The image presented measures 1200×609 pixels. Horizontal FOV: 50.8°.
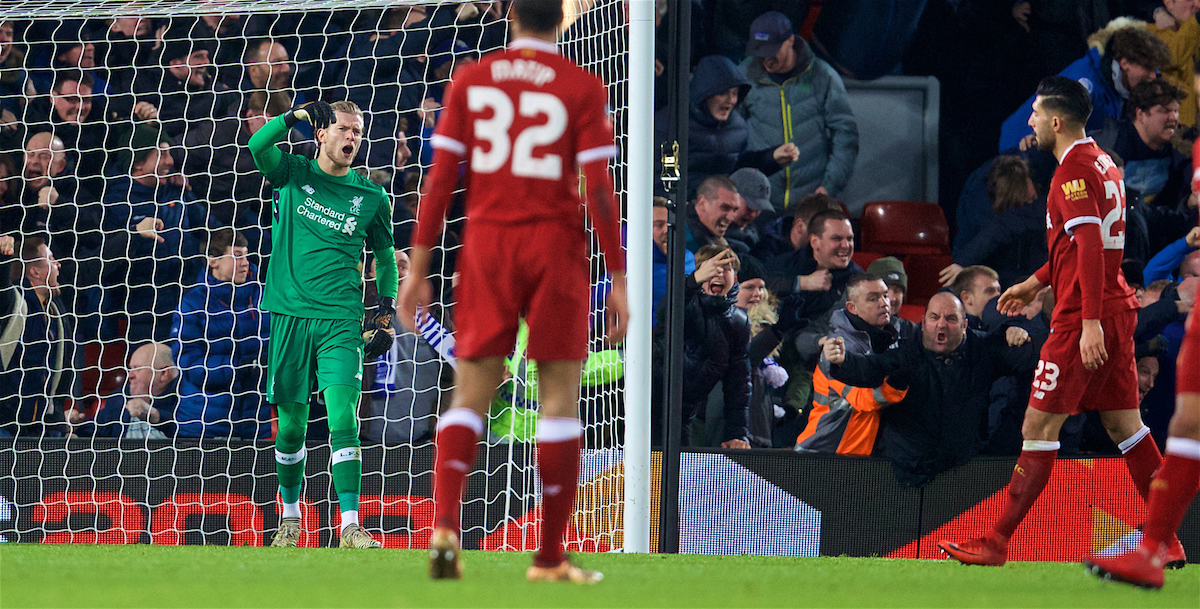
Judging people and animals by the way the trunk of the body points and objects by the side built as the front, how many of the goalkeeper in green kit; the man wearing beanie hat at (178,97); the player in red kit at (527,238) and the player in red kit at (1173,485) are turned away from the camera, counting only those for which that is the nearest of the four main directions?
1

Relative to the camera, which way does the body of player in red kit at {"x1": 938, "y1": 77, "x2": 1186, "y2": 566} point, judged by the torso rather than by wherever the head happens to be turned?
to the viewer's left

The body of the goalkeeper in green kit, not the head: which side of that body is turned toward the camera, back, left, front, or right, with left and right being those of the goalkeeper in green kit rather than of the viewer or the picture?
front

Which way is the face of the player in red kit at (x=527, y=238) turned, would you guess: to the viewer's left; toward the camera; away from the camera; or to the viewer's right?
away from the camera

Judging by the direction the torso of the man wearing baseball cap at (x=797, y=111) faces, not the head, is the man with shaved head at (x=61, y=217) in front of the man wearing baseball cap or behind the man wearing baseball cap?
in front

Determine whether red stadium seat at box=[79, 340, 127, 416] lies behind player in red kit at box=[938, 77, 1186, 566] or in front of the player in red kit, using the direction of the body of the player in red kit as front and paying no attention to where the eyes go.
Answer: in front

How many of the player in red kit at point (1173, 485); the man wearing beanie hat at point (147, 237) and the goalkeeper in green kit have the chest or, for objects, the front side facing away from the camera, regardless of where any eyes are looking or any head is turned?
0

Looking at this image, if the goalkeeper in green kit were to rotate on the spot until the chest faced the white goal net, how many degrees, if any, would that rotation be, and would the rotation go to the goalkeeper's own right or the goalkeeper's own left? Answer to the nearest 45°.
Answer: approximately 180°

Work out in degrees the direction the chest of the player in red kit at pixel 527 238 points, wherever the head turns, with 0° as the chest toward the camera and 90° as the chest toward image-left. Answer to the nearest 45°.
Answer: approximately 180°

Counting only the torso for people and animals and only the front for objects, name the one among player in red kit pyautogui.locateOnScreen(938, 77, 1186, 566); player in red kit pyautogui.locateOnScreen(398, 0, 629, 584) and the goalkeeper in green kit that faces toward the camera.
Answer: the goalkeeper in green kit

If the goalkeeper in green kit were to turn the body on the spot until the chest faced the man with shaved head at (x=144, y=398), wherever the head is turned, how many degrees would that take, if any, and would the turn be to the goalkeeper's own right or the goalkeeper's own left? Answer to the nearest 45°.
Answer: approximately 135° to the goalkeeper's own right

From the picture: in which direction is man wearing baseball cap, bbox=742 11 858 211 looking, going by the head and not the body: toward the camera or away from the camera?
toward the camera

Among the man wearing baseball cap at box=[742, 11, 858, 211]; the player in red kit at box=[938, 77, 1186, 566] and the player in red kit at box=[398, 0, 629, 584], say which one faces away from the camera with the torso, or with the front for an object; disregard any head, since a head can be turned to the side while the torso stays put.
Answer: the player in red kit at box=[398, 0, 629, 584]

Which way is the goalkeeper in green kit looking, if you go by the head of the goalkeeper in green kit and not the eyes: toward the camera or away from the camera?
toward the camera

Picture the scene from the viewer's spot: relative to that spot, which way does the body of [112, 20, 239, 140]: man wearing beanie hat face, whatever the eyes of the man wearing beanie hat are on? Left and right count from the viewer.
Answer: facing the viewer and to the right of the viewer

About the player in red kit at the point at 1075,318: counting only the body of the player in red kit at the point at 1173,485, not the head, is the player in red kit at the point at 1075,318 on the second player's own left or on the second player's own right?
on the second player's own right

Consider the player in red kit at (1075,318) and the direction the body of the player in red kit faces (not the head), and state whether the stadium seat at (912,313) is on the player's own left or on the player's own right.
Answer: on the player's own right

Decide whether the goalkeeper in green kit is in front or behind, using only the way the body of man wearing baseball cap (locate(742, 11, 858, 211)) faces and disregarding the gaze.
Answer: in front
